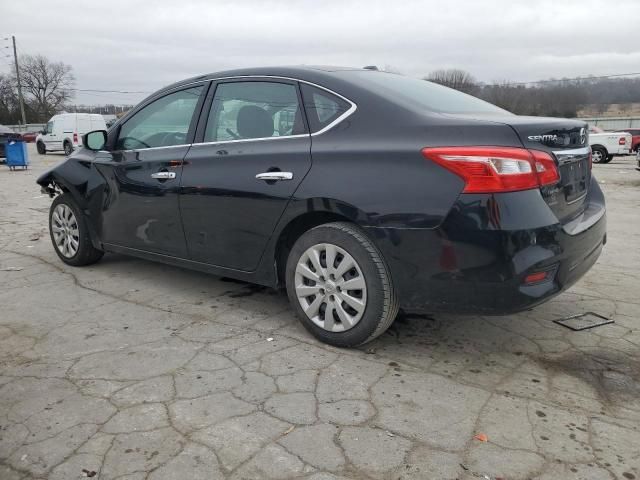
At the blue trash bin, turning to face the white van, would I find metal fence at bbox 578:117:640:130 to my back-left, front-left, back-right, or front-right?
front-right

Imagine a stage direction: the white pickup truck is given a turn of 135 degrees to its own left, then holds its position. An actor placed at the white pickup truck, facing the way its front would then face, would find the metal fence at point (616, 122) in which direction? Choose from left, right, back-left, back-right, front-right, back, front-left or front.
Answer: back

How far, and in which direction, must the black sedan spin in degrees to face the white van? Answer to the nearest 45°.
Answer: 0° — it already faces it

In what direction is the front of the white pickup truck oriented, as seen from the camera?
facing away from the viewer and to the left of the viewer

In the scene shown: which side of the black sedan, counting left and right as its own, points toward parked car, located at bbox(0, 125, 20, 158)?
front

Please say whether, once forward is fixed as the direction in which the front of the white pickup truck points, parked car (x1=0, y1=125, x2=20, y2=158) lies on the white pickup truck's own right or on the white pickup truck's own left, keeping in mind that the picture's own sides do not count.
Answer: on the white pickup truck's own left

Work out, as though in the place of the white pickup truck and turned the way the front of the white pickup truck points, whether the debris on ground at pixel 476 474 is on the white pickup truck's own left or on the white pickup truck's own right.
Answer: on the white pickup truck's own left

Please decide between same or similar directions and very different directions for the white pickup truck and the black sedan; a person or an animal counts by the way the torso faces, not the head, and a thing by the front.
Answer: same or similar directions

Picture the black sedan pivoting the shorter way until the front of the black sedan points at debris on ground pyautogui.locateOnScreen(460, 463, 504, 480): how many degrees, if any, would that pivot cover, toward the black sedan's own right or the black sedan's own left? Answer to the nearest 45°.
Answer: approximately 135° to the black sedan's own left

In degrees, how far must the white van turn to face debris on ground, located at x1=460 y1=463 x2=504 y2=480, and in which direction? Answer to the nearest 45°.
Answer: approximately 135° to its left

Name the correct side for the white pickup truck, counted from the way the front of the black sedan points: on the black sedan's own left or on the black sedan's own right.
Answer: on the black sedan's own right

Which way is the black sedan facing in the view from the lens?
facing away from the viewer and to the left of the viewer
